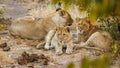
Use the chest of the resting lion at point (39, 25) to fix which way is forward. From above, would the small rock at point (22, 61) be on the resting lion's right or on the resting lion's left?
on the resting lion's right

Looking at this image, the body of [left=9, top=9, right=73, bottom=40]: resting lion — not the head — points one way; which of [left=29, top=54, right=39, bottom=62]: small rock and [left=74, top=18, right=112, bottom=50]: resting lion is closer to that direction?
the resting lion

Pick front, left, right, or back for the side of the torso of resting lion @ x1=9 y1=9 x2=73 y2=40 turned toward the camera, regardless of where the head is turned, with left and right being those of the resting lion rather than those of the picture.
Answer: right

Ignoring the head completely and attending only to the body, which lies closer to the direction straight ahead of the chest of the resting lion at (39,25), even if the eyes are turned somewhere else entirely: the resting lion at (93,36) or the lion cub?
the resting lion

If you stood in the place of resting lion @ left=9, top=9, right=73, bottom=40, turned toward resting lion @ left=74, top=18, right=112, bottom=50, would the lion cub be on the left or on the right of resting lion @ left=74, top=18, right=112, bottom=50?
right

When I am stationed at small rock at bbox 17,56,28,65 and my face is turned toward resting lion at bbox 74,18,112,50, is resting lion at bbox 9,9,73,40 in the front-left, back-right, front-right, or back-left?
front-left

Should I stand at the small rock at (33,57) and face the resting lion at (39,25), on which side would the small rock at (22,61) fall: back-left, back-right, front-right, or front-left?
back-left

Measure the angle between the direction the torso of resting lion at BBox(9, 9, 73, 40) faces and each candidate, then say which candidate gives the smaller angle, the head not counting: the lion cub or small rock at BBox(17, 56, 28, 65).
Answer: the lion cub

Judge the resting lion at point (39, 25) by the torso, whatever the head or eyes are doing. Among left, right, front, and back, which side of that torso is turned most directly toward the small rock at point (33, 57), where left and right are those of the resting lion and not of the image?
right

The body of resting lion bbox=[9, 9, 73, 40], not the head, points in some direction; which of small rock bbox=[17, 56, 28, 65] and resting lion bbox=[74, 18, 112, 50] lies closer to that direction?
the resting lion

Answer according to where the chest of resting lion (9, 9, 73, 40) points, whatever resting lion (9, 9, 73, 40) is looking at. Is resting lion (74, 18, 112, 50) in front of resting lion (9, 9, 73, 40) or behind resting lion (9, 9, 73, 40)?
in front
